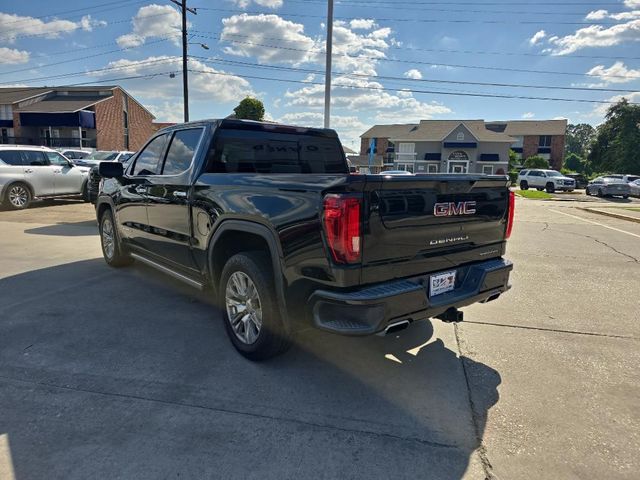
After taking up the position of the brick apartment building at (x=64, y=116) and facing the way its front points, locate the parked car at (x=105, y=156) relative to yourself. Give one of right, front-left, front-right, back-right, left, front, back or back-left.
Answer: front-left

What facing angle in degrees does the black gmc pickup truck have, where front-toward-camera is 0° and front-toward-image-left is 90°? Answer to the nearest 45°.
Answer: approximately 135°

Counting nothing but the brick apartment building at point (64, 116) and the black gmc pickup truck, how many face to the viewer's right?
0

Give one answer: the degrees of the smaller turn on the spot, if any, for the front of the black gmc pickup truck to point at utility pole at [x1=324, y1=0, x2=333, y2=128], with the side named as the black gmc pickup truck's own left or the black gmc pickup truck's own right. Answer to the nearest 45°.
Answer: approximately 45° to the black gmc pickup truck's own right

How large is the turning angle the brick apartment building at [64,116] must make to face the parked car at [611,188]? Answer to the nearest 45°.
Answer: approximately 90° to its left

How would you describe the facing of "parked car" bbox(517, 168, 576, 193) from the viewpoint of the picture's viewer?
facing the viewer and to the right of the viewer

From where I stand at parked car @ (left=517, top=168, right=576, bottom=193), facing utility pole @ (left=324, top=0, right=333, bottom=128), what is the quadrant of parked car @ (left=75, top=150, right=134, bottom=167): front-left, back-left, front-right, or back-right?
front-right

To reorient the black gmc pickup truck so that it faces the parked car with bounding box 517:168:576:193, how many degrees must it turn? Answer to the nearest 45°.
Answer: approximately 90° to its right

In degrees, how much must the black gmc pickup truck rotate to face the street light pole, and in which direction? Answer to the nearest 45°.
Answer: approximately 45° to its right

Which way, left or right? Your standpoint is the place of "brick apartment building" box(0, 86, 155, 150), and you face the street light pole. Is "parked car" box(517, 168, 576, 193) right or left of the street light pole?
left

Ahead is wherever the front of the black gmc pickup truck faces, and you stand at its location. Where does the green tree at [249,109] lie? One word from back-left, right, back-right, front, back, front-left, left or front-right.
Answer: front-right

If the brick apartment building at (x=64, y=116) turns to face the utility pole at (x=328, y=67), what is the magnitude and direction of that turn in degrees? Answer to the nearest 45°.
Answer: approximately 45° to its left

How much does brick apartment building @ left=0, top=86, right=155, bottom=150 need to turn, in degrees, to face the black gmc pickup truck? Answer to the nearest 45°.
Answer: approximately 45° to its left

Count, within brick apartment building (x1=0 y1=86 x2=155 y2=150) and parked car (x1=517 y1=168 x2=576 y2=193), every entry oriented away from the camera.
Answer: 0
